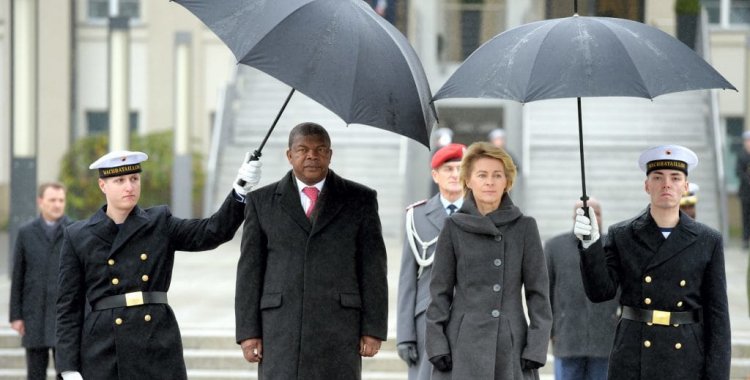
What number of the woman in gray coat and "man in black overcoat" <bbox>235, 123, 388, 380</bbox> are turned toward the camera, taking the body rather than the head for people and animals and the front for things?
2

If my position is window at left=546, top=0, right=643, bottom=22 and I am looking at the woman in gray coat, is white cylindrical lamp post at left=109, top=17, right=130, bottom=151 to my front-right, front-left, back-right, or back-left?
front-right

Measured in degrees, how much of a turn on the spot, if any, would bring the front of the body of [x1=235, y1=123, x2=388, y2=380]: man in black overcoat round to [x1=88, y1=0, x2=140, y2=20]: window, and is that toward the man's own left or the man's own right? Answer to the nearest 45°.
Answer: approximately 180°

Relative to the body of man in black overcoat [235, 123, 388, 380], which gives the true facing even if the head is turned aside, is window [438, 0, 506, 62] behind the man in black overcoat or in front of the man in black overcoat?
behind

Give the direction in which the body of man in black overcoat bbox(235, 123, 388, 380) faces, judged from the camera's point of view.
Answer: toward the camera

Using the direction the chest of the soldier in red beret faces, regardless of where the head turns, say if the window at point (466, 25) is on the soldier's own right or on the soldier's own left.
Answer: on the soldier's own left

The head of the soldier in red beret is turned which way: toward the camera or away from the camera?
toward the camera

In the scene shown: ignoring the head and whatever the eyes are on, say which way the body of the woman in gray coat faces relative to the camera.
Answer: toward the camera

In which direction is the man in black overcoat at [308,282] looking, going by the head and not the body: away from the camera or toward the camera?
toward the camera

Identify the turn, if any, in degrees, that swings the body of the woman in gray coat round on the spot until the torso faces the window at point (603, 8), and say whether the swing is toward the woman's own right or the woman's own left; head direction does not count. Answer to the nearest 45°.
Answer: approximately 180°

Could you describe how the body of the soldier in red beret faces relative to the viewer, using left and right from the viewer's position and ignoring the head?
facing the viewer and to the right of the viewer
